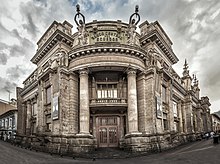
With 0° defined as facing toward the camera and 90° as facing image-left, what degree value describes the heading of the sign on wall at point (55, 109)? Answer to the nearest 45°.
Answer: approximately 45°

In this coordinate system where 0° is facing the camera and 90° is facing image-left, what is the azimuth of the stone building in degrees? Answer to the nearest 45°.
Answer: approximately 0°
